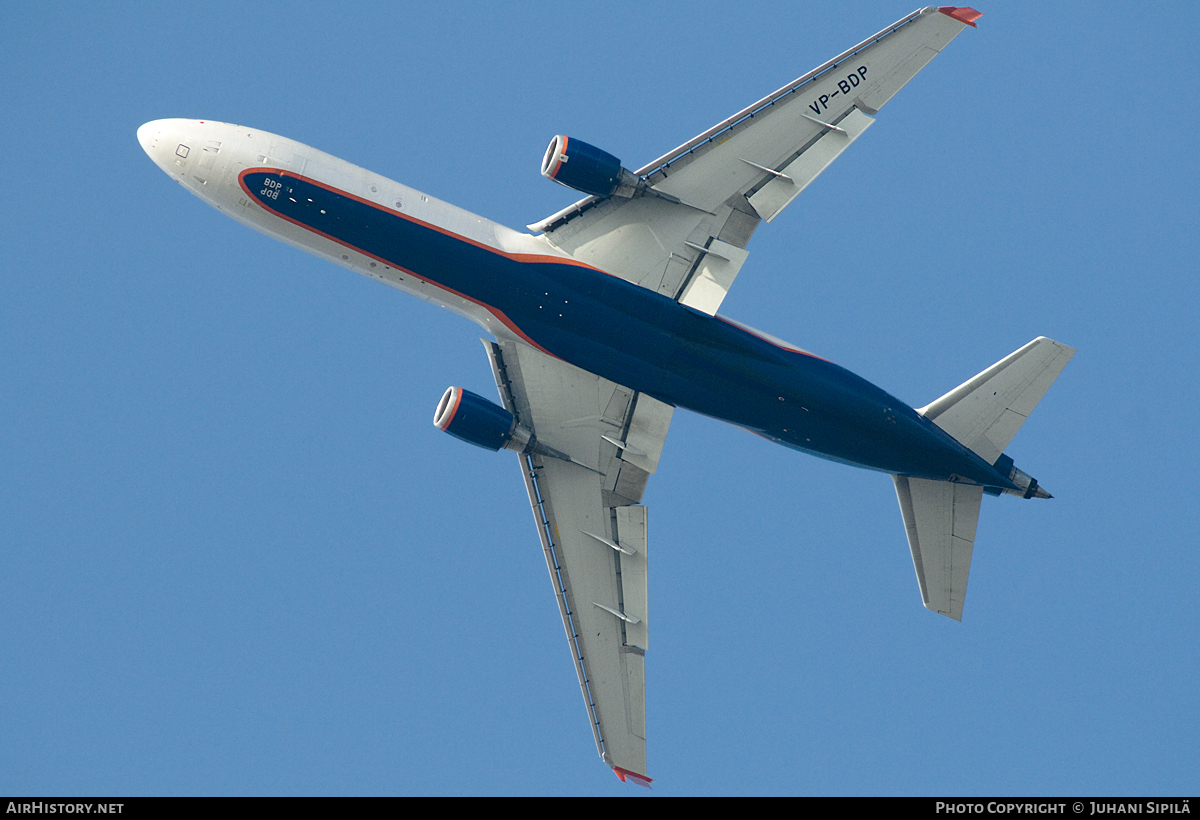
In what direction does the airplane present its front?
to the viewer's left
